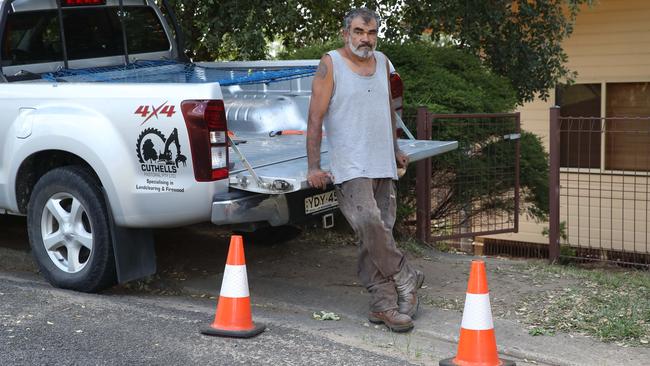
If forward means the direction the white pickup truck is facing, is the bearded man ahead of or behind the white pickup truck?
behind

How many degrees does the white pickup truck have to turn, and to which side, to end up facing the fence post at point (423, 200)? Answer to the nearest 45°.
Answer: approximately 90° to its right

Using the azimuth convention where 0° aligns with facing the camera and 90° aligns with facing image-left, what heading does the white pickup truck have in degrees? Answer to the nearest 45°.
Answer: approximately 135°

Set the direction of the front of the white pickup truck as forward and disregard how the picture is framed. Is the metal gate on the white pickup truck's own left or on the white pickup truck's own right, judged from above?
on the white pickup truck's own right

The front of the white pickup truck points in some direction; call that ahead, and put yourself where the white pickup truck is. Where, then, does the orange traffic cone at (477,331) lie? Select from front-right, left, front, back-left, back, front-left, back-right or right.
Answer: back

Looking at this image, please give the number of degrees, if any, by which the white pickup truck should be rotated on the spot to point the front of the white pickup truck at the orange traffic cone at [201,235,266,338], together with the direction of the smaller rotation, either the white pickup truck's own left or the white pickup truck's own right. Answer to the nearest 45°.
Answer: approximately 180°
